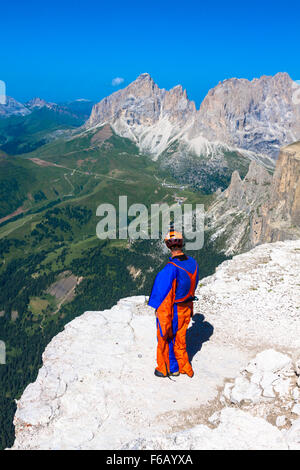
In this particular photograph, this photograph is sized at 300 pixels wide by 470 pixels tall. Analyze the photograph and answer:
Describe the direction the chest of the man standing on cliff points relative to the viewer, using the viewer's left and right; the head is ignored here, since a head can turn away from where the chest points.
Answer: facing away from the viewer and to the left of the viewer
